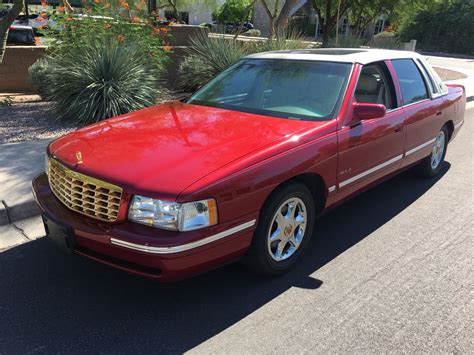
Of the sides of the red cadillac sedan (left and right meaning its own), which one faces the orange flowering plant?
right

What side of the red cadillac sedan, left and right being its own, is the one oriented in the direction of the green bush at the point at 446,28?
back

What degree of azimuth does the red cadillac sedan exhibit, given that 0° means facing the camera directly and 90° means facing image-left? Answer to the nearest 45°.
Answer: approximately 45°

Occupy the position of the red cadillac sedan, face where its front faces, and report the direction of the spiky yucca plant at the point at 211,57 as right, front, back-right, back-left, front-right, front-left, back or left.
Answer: back-right

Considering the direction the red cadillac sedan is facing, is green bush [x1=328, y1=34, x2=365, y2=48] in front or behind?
behind

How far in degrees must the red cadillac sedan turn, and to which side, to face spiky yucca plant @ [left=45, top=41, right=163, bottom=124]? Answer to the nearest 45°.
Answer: approximately 90° to its right
